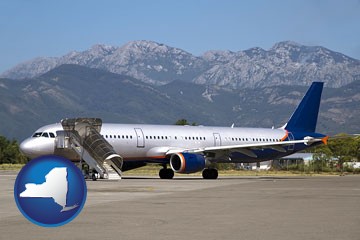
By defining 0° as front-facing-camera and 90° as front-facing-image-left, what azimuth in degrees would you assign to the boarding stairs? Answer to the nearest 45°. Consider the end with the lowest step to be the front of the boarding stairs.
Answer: approximately 315°
